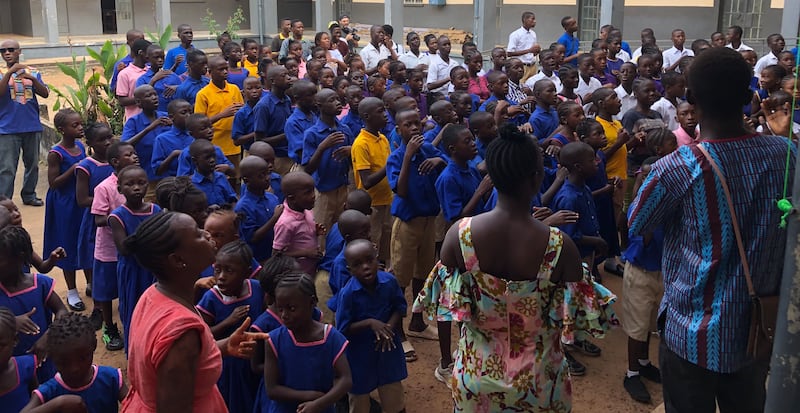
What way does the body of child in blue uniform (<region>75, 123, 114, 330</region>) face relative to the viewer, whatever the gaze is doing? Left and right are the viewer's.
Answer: facing the viewer and to the right of the viewer

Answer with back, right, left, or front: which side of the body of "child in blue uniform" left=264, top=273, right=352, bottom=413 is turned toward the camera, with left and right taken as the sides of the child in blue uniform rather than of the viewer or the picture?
front

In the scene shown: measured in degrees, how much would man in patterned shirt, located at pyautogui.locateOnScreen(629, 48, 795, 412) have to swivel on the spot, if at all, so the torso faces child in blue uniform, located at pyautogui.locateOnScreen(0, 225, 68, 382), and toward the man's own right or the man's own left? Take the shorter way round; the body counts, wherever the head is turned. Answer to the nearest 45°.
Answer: approximately 90° to the man's own left

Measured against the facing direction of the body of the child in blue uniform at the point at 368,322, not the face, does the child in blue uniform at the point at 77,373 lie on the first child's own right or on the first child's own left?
on the first child's own right

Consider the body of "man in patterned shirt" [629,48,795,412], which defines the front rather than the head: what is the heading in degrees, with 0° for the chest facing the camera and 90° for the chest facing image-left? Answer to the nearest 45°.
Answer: approximately 180°

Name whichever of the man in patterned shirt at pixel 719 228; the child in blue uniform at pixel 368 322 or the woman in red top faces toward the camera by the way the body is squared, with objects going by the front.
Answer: the child in blue uniform

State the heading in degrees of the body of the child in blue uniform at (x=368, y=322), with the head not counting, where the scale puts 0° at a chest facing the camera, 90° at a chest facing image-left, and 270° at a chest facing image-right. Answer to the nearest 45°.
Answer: approximately 0°

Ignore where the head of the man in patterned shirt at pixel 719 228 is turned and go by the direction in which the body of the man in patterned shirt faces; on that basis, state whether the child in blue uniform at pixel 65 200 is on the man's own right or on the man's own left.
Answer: on the man's own left

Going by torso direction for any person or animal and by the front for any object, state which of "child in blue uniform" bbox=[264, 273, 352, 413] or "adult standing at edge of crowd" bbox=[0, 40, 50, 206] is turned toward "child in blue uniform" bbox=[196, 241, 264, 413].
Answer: the adult standing at edge of crowd

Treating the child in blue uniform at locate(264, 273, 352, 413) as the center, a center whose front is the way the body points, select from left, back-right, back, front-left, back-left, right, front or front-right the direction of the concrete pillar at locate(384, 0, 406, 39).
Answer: back

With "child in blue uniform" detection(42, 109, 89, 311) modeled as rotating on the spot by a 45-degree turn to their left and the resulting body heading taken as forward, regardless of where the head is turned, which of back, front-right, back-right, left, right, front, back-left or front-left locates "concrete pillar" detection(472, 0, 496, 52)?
front-left

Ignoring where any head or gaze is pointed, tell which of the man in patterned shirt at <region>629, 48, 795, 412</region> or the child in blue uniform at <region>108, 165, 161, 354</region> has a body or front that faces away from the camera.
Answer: the man in patterned shirt

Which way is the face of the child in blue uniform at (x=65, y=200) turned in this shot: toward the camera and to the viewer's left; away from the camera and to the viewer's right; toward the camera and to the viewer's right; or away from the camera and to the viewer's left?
toward the camera and to the viewer's right
